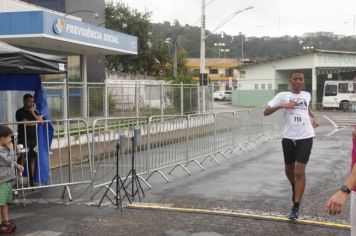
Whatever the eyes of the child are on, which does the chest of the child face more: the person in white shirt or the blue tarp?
the person in white shirt

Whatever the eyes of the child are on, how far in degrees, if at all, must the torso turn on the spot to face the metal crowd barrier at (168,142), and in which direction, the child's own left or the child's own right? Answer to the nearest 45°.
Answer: approximately 45° to the child's own left

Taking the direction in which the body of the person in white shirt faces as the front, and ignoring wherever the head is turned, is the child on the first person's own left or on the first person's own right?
on the first person's own right

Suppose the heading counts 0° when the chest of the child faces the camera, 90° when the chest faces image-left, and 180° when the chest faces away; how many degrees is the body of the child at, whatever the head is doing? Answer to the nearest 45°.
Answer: approximately 270°

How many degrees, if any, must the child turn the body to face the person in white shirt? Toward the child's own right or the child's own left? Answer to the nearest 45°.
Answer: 0° — they already face them

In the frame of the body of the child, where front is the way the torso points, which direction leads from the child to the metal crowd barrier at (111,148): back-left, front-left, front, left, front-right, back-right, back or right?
front-left

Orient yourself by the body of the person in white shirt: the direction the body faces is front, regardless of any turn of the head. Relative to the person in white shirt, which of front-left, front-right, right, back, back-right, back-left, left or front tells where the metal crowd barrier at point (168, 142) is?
back-right

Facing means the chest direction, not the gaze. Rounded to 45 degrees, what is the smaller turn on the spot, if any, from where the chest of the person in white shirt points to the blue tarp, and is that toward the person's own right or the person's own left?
approximately 90° to the person's own right

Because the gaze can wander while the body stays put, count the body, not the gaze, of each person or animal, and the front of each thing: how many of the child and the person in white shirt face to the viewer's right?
1

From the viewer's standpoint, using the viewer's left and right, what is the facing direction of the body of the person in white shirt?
facing the viewer

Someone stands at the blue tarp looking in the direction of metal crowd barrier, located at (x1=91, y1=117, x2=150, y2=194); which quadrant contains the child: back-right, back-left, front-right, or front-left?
front-right

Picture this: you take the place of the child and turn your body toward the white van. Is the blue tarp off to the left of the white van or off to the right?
left

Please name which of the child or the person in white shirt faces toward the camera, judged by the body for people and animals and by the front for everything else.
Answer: the person in white shirt

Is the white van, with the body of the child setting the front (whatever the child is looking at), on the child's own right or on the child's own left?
on the child's own left
